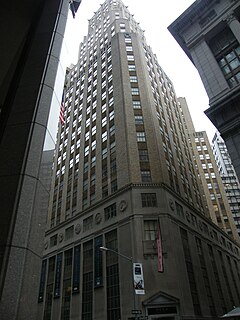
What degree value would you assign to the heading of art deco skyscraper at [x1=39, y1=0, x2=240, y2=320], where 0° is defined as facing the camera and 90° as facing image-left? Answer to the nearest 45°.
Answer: approximately 0°

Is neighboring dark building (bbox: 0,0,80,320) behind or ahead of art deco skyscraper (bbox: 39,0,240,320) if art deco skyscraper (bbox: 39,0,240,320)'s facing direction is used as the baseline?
ahead

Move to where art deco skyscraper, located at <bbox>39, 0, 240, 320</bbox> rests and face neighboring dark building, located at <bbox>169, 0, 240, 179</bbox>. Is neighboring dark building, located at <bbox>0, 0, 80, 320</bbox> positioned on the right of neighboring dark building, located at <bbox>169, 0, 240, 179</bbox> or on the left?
right

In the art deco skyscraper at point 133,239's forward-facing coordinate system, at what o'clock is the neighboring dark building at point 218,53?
The neighboring dark building is roughly at 11 o'clock from the art deco skyscraper.
